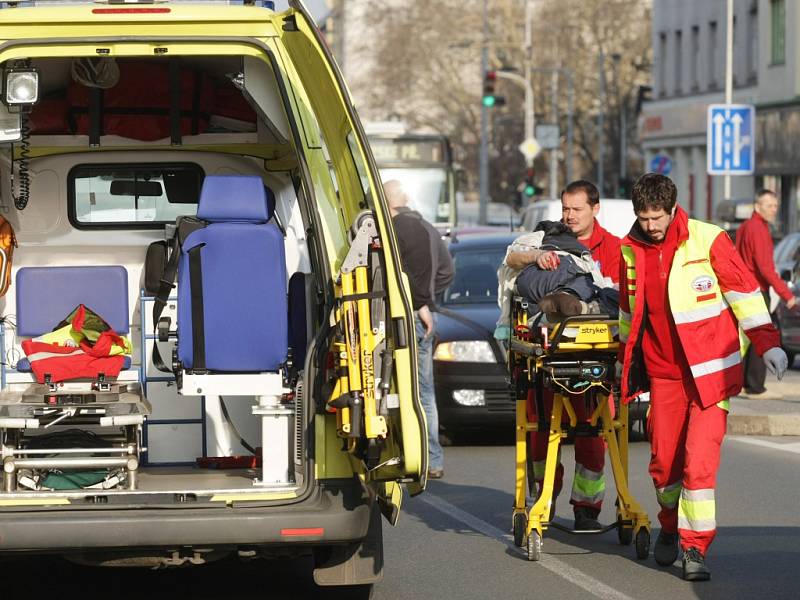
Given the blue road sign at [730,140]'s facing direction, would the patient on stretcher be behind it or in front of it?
in front

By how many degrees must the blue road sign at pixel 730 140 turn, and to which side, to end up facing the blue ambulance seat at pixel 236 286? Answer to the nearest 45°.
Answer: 0° — it already faces it

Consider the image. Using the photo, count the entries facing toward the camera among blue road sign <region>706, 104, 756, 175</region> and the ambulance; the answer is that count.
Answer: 1

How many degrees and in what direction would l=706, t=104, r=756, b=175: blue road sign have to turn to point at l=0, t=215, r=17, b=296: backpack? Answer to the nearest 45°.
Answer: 0° — it already faces it

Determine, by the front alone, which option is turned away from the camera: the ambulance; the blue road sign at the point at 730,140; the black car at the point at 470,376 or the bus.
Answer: the ambulance

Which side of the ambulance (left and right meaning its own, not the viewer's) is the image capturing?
back

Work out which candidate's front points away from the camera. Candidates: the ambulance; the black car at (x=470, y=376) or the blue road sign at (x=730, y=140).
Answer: the ambulance

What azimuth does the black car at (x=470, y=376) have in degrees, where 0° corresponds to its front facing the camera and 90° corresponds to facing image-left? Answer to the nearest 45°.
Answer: approximately 0°

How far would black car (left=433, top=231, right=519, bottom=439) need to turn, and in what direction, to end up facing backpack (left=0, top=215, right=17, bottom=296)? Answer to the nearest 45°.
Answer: approximately 45° to its right
